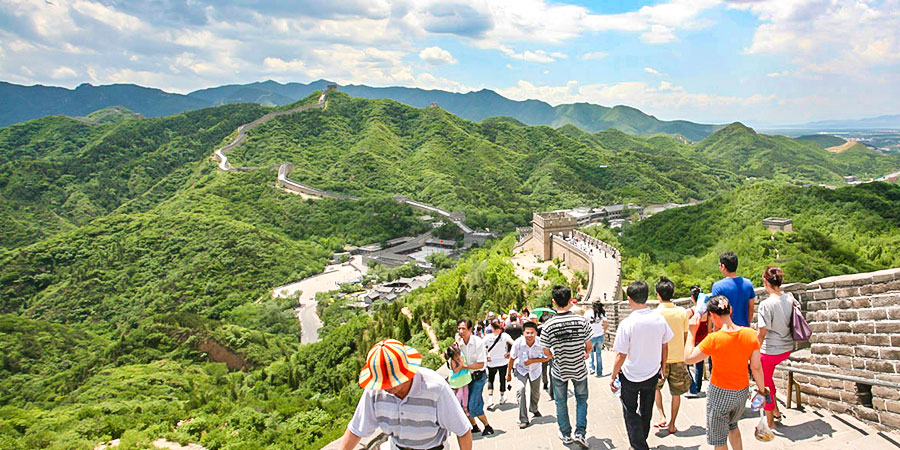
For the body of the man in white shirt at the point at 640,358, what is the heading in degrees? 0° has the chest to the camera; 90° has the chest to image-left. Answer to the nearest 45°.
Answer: approximately 180°

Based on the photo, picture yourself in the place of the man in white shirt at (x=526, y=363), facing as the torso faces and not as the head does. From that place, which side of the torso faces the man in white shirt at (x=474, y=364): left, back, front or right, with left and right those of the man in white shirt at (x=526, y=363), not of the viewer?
right

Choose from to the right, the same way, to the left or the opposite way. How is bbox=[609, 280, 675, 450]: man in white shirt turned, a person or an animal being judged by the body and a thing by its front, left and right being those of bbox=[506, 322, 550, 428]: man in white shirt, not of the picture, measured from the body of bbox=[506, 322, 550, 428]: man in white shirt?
the opposite way

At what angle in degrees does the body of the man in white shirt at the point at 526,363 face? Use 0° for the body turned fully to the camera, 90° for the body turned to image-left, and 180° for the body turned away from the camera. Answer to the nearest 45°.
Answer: approximately 0°
